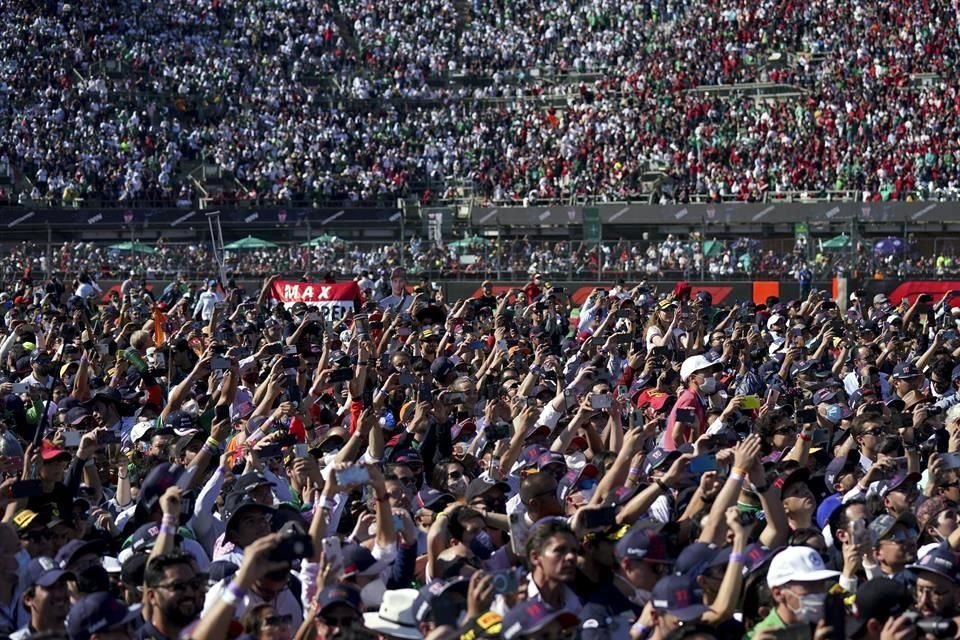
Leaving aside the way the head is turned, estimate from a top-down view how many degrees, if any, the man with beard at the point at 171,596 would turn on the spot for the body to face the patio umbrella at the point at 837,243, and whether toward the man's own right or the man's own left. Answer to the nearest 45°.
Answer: approximately 90° to the man's own left

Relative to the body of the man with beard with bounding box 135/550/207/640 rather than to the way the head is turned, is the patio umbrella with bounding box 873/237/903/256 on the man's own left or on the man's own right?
on the man's own left

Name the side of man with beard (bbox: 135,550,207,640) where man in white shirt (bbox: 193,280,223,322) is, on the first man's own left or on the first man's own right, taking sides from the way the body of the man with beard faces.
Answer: on the first man's own left

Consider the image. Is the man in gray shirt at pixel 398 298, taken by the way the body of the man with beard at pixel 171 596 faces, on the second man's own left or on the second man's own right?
on the second man's own left

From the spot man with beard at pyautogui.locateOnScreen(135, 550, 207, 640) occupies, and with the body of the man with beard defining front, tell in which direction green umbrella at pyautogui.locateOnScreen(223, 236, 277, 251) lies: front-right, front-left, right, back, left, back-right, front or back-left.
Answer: back-left

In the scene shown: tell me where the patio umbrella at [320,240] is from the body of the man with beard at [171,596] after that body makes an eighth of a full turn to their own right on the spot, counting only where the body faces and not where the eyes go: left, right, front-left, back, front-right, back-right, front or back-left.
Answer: back

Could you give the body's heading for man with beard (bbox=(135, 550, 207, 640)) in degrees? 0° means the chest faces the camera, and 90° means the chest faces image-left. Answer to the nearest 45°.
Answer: approximately 315°
